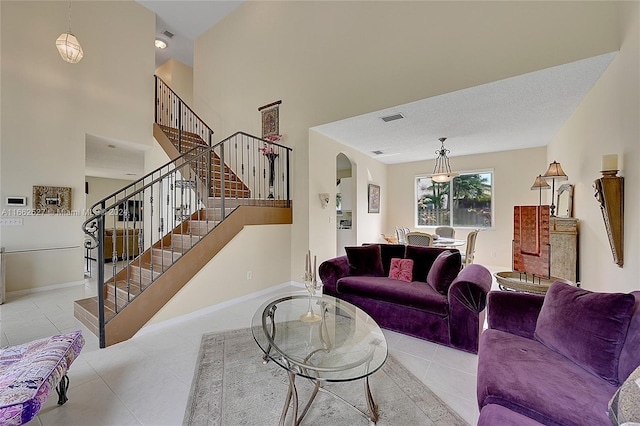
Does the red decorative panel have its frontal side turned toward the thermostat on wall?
yes

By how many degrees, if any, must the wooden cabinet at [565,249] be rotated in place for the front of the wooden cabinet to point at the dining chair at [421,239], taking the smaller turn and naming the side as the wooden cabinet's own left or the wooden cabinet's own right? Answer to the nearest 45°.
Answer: approximately 45° to the wooden cabinet's own right

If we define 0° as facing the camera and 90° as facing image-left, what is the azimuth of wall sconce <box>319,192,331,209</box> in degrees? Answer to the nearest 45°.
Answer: approximately 315°

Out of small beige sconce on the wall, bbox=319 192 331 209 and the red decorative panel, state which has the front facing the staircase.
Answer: the red decorative panel

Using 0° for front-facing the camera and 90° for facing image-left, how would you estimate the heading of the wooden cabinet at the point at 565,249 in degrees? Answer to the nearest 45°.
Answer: approximately 45°

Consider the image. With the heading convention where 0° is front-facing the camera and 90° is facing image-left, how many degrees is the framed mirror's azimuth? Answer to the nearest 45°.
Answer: approximately 45°

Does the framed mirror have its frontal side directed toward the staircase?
yes

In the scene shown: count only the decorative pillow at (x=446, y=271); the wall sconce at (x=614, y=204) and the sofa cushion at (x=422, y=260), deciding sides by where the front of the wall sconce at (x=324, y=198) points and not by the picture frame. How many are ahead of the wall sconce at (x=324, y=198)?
3

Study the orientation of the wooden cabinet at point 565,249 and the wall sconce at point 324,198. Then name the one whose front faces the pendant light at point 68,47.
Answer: the wooden cabinet

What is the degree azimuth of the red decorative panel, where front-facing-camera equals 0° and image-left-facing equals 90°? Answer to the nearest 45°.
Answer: approximately 45°

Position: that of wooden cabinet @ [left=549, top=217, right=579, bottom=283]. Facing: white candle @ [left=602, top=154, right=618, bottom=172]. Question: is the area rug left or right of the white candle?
right
